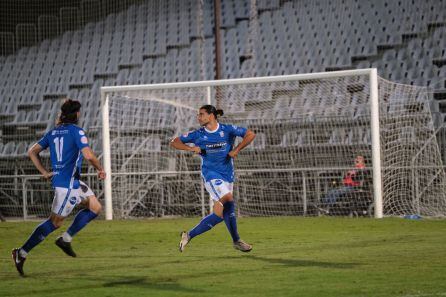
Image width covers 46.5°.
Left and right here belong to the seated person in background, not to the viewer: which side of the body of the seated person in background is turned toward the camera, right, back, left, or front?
left

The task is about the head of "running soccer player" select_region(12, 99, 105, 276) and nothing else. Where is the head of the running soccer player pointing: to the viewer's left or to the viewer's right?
to the viewer's right

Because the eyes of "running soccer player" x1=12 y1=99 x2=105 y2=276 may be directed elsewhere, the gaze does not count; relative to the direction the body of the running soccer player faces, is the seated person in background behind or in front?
in front

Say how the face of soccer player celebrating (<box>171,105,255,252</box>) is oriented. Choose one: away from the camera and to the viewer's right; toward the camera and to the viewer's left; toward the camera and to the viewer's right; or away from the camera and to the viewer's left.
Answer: toward the camera and to the viewer's left

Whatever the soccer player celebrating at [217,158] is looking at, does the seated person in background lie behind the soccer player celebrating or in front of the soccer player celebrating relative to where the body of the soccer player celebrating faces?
behind

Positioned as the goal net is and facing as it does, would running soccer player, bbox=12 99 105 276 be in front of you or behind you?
in front

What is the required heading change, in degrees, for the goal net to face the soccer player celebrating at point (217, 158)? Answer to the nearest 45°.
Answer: approximately 45° to its left

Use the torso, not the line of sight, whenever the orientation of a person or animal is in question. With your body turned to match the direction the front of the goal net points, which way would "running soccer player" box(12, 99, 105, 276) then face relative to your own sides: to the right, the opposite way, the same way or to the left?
the opposite way

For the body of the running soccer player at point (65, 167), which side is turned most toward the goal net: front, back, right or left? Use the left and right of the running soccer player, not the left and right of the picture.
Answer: front

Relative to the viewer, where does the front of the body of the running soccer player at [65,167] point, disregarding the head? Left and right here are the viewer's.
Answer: facing away from the viewer and to the right of the viewer
